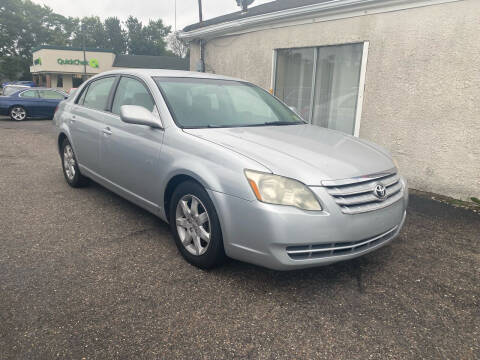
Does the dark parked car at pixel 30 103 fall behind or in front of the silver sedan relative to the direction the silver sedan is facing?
behind

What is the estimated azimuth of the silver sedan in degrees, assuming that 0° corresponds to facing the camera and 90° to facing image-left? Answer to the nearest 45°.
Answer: approximately 315°
